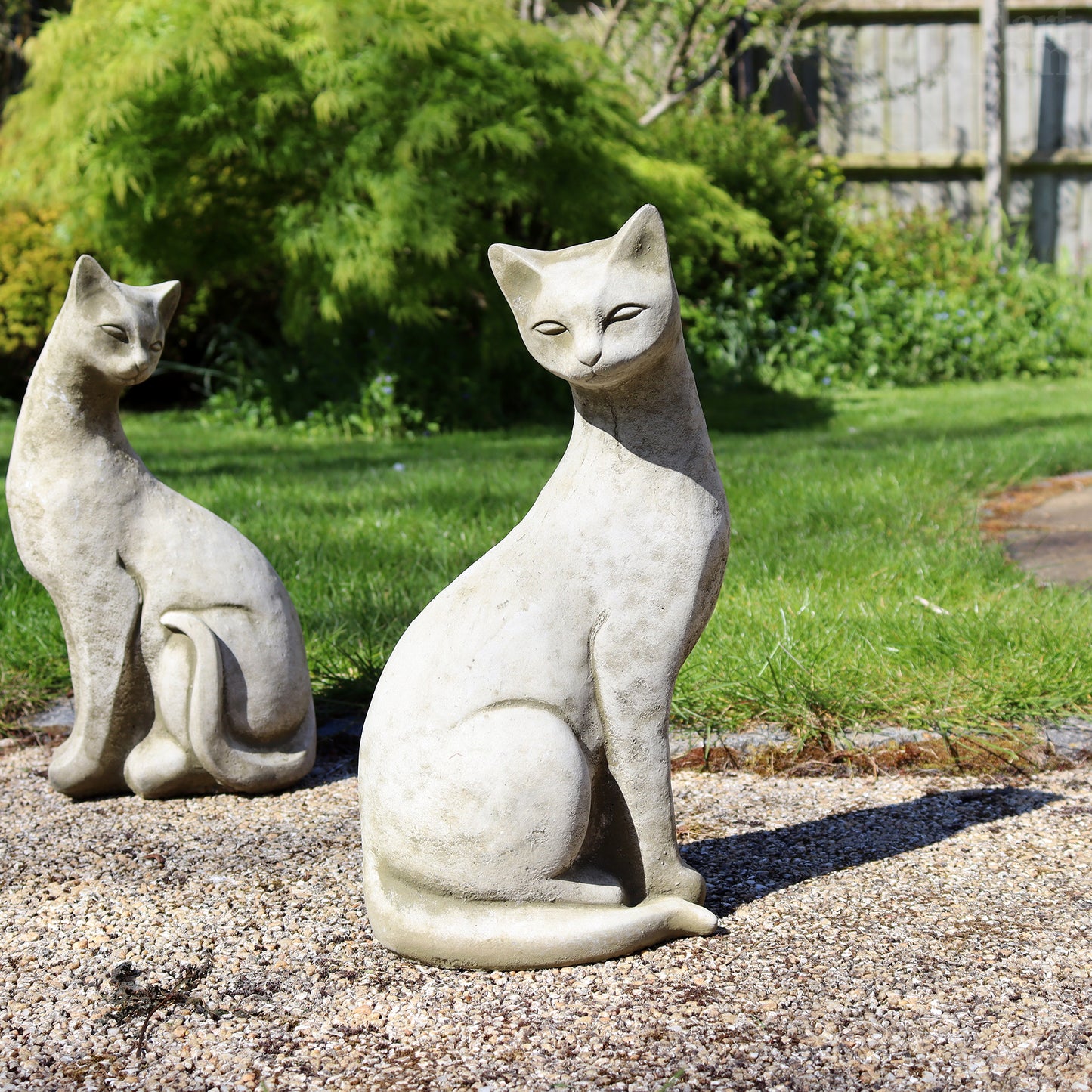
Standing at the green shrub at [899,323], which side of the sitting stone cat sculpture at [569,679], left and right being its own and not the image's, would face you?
left

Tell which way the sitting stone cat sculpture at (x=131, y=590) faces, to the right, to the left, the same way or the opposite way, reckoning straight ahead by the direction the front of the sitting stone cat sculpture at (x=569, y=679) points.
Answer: the opposite way

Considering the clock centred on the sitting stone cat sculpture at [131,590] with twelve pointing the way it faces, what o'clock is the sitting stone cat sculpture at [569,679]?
the sitting stone cat sculpture at [569,679] is roughly at 8 o'clock from the sitting stone cat sculpture at [131,590].

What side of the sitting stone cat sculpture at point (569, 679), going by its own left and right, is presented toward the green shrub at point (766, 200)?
left

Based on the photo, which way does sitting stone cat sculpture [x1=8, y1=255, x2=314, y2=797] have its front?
to the viewer's left

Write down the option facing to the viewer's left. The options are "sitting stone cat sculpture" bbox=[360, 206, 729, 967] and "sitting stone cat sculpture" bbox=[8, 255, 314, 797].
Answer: "sitting stone cat sculpture" bbox=[8, 255, 314, 797]

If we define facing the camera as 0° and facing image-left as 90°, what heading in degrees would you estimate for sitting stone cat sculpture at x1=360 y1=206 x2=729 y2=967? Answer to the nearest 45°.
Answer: approximately 270°

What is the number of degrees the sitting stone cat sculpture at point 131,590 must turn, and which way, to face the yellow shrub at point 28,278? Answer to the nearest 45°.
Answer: approximately 90° to its right

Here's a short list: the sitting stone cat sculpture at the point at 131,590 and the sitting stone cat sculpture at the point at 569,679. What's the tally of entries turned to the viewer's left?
1
